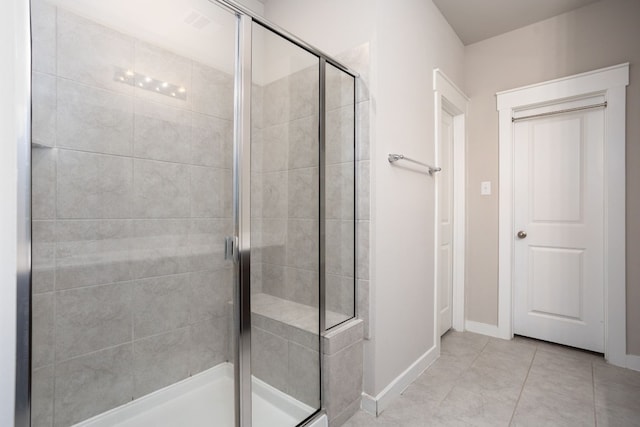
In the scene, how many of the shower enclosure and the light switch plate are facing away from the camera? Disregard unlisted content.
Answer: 0

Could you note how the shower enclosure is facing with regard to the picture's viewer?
facing the viewer and to the right of the viewer

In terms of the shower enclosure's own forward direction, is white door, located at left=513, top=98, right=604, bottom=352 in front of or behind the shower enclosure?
in front

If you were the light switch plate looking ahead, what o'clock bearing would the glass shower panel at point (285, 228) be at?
The glass shower panel is roughly at 1 o'clock from the light switch plate.

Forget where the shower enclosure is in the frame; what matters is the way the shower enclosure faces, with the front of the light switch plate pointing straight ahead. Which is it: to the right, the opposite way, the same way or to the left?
to the left

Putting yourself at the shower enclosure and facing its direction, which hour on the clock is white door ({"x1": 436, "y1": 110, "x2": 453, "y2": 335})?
The white door is roughly at 10 o'clock from the shower enclosure.

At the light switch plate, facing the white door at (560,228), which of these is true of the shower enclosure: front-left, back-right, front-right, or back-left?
back-right

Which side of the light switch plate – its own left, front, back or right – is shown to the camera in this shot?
front

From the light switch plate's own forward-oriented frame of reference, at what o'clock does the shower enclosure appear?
The shower enclosure is roughly at 1 o'clock from the light switch plate.

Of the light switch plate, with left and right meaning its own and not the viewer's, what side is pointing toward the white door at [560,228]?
left
